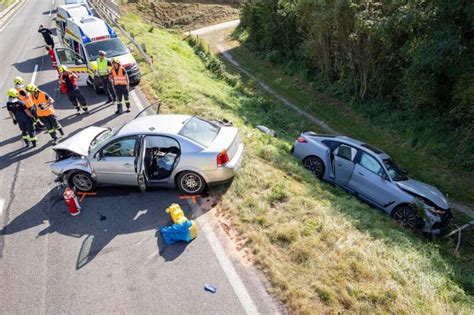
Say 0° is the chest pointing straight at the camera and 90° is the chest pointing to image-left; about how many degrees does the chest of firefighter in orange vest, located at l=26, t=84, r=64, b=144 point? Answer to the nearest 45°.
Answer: approximately 45°

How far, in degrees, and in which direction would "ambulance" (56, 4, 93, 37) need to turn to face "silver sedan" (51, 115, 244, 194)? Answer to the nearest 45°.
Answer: approximately 45° to its right

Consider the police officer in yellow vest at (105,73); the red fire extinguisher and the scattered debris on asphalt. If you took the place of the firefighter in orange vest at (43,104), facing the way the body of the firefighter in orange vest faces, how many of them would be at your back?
1

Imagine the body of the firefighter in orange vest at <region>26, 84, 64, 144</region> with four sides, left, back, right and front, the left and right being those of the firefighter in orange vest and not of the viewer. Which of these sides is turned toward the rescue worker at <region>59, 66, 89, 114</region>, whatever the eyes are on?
back

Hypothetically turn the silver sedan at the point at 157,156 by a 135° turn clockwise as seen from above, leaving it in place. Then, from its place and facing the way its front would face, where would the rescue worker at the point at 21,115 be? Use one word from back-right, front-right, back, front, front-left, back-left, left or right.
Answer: left

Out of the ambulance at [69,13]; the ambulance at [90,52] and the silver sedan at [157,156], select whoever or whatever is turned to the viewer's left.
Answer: the silver sedan

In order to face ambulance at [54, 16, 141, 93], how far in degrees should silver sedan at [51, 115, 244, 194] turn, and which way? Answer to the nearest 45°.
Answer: approximately 90° to its right

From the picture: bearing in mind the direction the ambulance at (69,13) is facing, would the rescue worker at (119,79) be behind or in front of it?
in front

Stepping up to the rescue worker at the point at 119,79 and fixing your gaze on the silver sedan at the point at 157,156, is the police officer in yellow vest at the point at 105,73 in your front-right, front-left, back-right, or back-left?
back-right

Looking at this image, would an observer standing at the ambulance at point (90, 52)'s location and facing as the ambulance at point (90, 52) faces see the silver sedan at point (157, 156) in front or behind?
in front

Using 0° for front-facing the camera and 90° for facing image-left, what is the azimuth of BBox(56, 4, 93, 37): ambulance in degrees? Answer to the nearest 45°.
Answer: approximately 315°

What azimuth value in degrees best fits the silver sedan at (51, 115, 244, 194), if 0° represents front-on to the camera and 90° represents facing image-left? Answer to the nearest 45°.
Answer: approximately 90°

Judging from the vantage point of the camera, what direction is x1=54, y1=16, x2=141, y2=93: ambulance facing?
facing the viewer and to the right of the viewer

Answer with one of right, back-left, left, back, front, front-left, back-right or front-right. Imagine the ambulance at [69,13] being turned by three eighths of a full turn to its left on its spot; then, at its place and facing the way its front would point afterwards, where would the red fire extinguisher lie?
back

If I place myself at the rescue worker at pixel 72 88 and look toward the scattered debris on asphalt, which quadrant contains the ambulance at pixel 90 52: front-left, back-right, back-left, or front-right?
back-left

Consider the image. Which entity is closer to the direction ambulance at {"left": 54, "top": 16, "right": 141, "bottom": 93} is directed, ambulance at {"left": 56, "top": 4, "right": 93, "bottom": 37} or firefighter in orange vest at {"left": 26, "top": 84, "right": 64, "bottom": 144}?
the firefighter in orange vest
